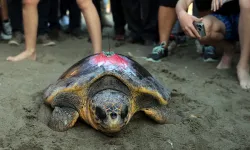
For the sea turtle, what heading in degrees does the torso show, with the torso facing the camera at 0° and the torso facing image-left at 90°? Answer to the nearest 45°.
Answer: approximately 0°
